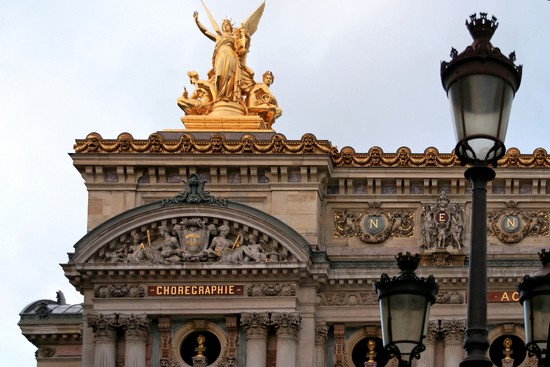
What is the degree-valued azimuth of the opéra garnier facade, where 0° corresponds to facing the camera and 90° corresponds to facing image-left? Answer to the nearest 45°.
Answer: approximately 0°

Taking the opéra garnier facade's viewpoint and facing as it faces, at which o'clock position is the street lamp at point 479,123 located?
The street lamp is roughly at 12 o'clock from the opéra garnier facade.

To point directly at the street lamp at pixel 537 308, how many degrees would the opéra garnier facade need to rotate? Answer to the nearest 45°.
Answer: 0° — it already faces it

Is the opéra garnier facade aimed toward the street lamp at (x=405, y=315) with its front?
yes
